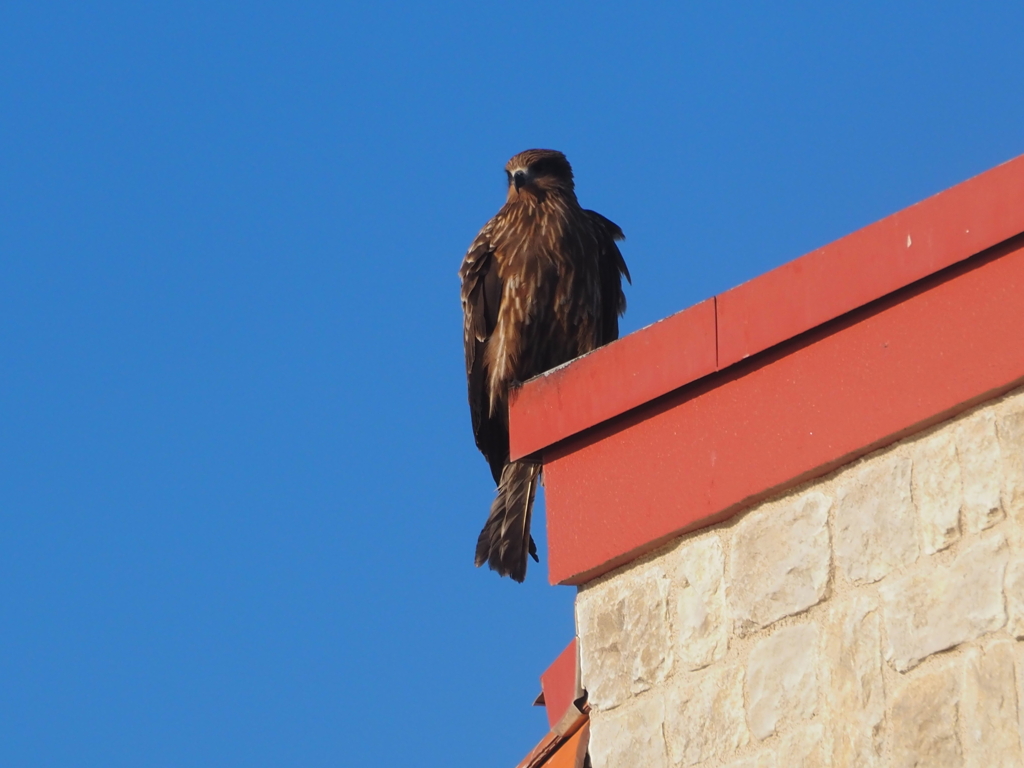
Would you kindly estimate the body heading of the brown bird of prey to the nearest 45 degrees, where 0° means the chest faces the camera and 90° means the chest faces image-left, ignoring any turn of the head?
approximately 0°
